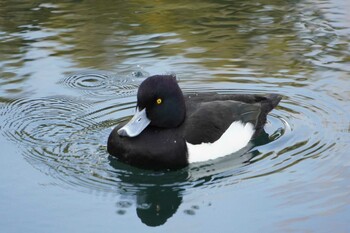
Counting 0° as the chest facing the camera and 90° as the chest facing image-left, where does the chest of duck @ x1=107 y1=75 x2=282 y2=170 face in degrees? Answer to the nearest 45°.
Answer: approximately 45°
